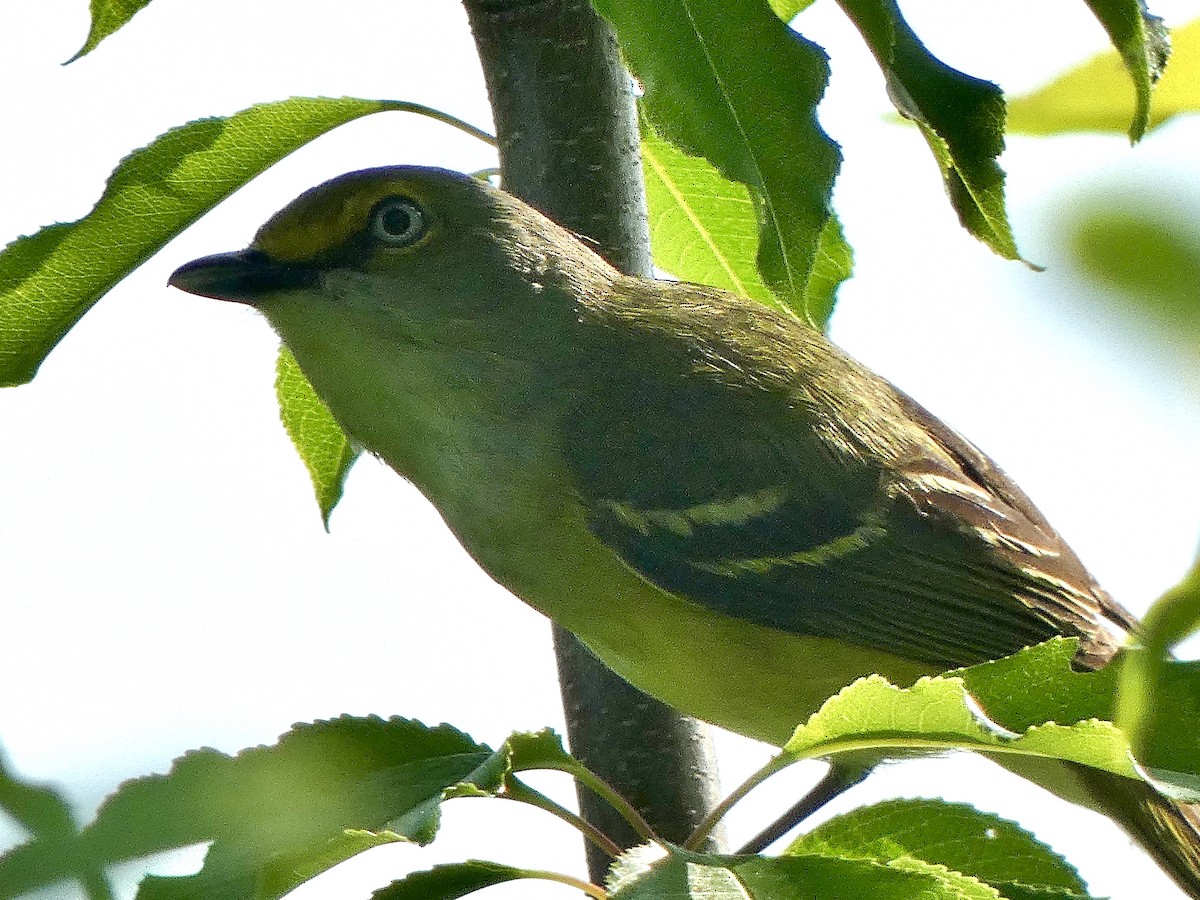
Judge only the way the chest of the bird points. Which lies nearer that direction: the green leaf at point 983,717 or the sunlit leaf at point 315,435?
the sunlit leaf

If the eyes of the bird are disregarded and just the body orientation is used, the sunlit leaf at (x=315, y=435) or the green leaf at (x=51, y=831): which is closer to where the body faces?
the sunlit leaf

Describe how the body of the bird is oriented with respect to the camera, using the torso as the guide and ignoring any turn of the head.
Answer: to the viewer's left

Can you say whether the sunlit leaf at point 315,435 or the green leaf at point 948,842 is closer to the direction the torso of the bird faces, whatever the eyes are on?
the sunlit leaf
